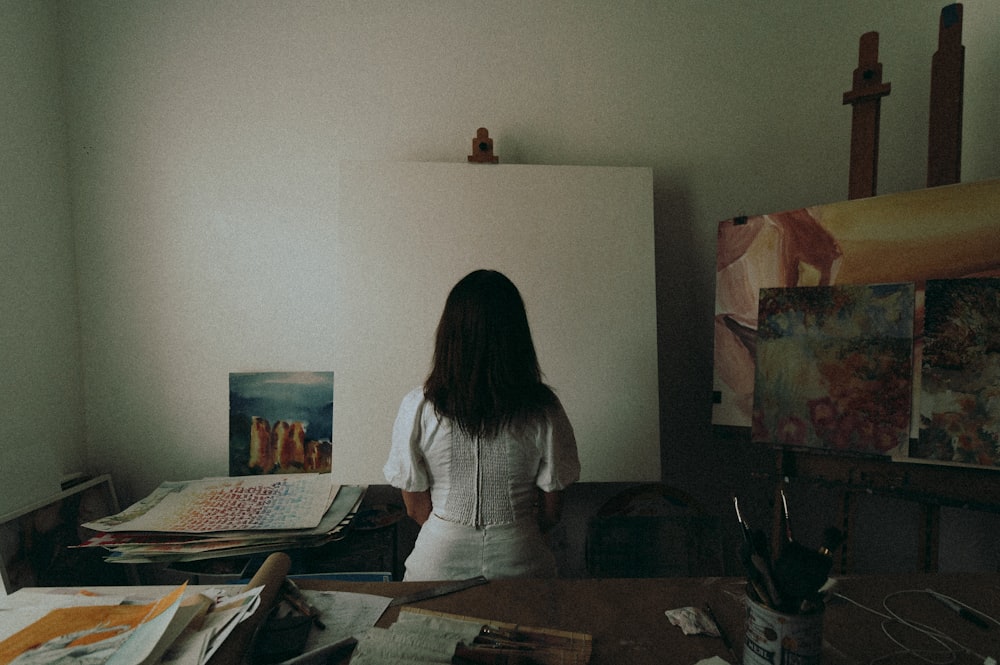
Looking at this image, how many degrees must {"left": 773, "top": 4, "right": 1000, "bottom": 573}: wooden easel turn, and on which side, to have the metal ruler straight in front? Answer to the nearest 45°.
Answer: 0° — it already faces it

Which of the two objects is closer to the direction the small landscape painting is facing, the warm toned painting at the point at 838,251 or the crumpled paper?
the crumpled paper

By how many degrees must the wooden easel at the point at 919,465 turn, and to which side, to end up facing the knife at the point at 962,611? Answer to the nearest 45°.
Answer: approximately 45° to its left

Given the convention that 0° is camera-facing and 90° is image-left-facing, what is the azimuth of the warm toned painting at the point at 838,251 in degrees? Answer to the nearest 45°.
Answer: approximately 45°

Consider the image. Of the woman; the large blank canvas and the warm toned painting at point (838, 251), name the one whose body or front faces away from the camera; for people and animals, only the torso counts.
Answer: the woman

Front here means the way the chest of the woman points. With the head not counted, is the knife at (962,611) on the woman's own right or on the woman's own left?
on the woman's own right

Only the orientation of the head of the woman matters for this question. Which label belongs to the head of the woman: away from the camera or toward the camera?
away from the camera

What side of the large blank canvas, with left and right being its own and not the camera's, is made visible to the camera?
front

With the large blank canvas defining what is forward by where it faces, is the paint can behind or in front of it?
in front

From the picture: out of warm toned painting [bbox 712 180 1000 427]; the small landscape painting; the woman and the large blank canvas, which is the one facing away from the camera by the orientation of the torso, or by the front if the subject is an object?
the woman

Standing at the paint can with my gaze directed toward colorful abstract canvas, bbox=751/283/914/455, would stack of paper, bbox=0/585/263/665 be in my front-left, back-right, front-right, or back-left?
back-left

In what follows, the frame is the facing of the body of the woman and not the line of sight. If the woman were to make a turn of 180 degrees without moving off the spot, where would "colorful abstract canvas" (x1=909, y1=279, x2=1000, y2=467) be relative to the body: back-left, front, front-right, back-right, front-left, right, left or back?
left

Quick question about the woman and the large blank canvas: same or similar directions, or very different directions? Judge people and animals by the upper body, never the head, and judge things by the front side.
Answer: very different directions

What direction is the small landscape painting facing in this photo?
toward the camera

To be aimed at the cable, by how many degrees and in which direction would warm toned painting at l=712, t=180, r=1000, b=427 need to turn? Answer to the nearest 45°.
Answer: approximately 45° to its left

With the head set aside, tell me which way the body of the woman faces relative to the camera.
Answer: away from the camera
